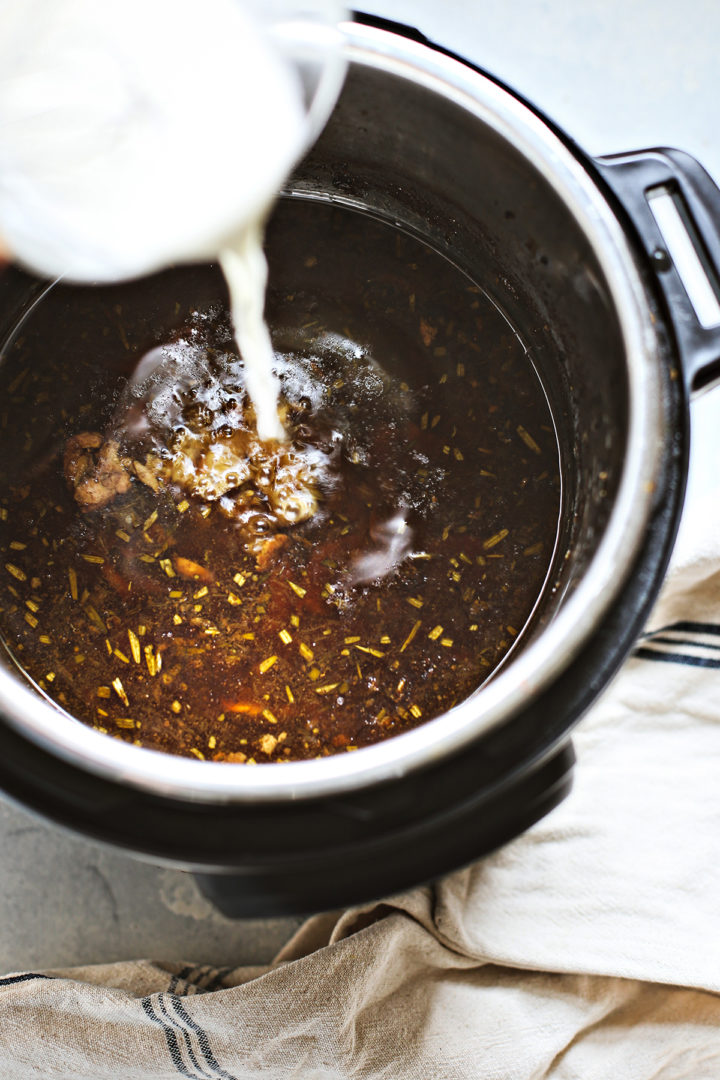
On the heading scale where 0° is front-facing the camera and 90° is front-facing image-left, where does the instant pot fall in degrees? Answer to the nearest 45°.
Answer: approximately 0°
